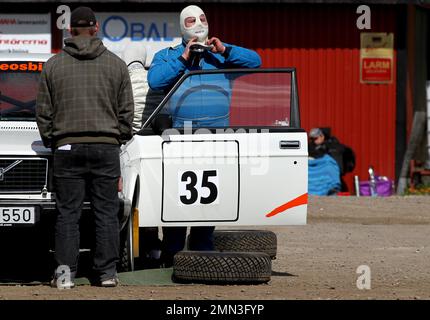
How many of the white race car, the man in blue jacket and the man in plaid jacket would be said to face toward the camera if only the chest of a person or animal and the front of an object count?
2

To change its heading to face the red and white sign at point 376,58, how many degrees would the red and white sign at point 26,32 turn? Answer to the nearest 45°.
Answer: approximately 90° to its left

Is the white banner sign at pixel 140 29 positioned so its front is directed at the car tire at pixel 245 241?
yes

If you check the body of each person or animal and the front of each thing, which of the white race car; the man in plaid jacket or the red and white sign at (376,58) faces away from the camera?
the man in plaid jacket

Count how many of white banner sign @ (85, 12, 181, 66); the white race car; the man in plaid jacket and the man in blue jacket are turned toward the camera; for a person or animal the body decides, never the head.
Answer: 3

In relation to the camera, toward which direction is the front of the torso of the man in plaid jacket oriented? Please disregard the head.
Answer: away from the camera

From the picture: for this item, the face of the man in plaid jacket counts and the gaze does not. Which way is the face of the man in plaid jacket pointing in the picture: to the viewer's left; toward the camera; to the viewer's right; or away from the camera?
away from the camera

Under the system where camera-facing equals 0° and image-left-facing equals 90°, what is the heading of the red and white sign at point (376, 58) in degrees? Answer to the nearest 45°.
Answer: approximately 0°
